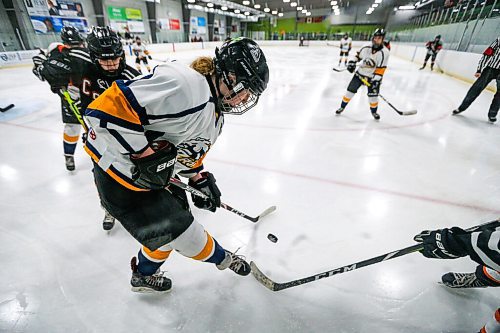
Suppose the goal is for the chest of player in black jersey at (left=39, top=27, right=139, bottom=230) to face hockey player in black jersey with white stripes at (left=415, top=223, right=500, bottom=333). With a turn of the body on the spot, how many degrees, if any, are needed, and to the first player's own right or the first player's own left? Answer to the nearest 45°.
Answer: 0° — they already face them

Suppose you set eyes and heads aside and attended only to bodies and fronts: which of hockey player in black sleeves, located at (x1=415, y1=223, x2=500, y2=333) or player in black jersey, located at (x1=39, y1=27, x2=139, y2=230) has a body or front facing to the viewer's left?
the hockey player in black sleeves

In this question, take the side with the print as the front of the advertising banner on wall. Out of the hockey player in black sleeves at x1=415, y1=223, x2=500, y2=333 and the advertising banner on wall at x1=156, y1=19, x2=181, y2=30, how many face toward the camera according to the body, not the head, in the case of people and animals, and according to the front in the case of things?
1

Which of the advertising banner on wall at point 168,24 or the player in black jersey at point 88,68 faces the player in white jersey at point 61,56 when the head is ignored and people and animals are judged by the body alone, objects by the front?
the advertising banner on wall

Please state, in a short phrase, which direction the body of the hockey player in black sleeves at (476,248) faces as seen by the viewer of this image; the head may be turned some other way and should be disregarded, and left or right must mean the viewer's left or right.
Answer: facing to the left of the viewer

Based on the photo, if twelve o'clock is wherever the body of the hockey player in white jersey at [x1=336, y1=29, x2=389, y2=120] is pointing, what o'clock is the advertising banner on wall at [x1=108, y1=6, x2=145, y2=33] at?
The advertising banner on wall is roughly at 4 o'clock from the hockey player in white jersey.

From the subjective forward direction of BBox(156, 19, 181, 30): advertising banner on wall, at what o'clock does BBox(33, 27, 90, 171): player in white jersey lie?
The player in white jersey is roughly at 12 o'clock from the advertising banner on wall.

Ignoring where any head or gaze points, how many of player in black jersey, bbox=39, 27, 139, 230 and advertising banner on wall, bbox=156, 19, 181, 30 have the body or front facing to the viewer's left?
0

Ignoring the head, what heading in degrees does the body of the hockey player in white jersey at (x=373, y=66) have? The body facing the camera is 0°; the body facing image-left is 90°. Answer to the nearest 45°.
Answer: approximately 0°

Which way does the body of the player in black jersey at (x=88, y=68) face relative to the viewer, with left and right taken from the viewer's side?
facing the viewer and to the right of the viewer

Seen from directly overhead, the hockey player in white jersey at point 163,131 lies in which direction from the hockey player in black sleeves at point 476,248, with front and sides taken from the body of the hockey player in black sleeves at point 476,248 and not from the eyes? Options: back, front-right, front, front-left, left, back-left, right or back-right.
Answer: front-left

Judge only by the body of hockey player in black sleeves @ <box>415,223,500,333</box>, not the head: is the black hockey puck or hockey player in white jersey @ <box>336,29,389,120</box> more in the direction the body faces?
the black hockey puck

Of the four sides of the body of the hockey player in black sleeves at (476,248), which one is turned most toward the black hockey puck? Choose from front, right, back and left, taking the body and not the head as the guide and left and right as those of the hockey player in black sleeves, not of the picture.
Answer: front
